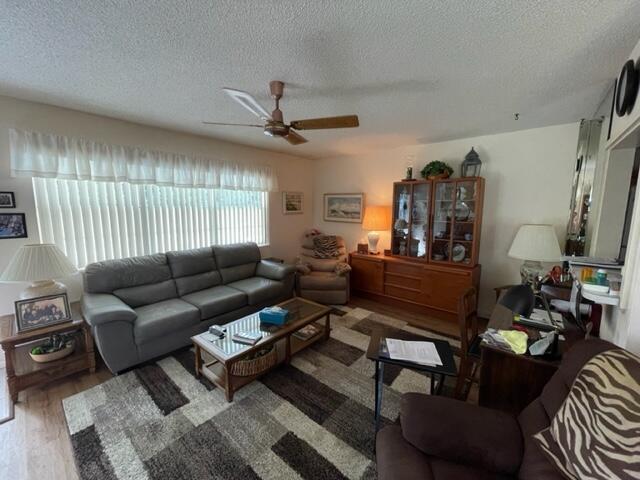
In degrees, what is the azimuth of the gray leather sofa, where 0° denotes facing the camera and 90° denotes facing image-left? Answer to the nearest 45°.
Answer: approximately 315°

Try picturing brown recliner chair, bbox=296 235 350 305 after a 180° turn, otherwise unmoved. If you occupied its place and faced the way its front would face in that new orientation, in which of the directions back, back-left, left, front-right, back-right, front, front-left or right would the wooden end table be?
back-left

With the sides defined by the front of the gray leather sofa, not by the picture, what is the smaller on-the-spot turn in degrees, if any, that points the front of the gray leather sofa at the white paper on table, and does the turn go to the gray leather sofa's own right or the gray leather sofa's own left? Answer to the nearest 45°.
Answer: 0° — it already faces it

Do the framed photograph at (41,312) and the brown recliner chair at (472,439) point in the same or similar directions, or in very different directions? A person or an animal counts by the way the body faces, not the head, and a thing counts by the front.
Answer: very different directions

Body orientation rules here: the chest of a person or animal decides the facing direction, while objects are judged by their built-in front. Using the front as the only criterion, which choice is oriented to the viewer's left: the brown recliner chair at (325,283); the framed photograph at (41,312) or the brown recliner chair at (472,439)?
the brown recliner chair at (472,439)

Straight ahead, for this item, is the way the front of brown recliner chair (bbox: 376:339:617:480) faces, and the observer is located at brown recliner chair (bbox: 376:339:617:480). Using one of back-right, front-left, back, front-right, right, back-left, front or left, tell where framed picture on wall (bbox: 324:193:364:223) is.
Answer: front-right

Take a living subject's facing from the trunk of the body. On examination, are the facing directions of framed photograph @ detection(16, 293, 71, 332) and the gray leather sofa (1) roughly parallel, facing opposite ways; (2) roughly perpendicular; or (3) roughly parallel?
roughly parallel

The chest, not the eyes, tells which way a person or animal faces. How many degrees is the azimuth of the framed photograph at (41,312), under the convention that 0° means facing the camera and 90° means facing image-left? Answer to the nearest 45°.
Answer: approximately 0°

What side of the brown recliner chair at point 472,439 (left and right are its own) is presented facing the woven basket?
front

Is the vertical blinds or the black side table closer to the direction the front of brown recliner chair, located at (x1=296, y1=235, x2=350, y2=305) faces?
the black side table

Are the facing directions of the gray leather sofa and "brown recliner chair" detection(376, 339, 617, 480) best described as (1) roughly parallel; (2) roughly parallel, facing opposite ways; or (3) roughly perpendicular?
roughly parallel, facing opposite ways

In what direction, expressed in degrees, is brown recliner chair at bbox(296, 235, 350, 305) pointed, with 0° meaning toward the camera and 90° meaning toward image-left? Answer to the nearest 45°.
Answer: approximately 0°

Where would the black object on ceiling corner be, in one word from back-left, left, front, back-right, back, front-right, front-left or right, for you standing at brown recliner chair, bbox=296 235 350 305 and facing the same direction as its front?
front-left

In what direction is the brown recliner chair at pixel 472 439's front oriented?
to the viewer's left

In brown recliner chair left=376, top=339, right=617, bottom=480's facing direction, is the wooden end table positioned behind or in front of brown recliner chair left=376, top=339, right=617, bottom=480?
in front

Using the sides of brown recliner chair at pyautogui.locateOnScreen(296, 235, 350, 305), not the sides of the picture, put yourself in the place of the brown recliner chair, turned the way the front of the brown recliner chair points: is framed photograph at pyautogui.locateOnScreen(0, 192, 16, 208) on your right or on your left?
on your right

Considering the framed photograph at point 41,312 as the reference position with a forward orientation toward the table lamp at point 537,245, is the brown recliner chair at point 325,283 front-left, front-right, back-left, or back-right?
front-left
